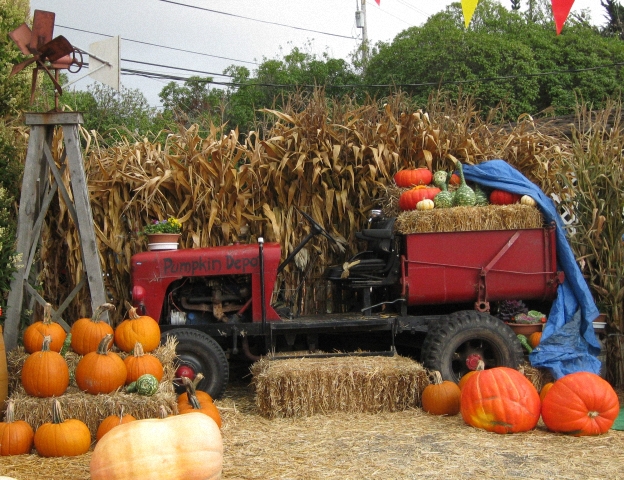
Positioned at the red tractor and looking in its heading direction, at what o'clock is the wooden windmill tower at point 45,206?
The wooden windmill tower is roughly at 12 o'clock from the red tractor.

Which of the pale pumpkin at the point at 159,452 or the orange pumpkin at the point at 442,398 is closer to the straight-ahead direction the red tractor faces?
the pale pumpkin

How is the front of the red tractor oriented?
to the viewer's left

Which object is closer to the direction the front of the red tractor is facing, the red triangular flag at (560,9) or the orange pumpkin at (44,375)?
the orange pumpkin

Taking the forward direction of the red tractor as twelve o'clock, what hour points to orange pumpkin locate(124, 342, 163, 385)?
The orange pumpkin is roughly at 11 o'clock from the red tractor.

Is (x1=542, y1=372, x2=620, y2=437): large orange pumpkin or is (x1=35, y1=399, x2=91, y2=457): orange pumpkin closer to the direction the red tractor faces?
the orange pumpkin

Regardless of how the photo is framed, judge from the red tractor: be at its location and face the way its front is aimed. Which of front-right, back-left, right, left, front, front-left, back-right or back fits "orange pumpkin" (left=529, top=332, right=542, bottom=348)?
back

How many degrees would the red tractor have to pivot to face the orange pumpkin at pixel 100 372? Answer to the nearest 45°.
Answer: approximately 45° to its left

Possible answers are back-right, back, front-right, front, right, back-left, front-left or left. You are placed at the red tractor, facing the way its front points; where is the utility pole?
right

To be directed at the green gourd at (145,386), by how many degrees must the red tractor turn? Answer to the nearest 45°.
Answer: approximately 45° to its left
